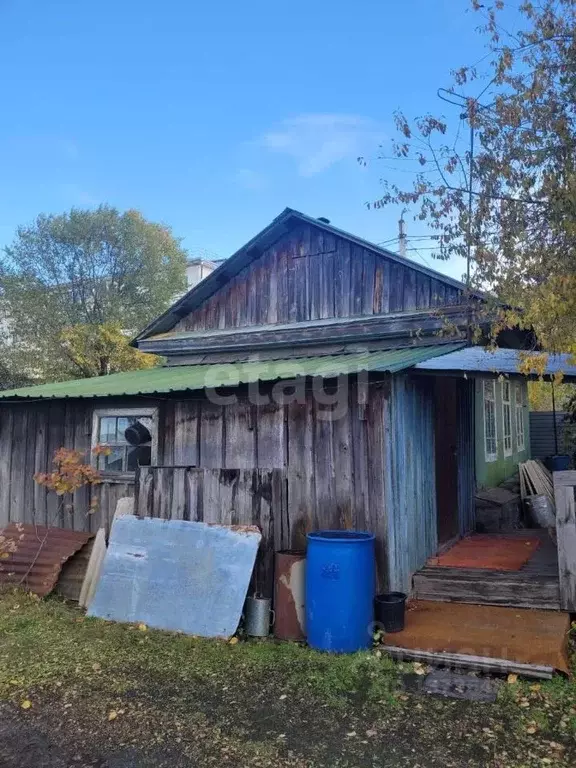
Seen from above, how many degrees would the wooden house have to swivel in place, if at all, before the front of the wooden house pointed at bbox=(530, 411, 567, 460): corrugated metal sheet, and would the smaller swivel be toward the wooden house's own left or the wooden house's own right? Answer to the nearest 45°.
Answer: approximately 45° to the wooden house's own left

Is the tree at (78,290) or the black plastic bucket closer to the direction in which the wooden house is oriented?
the black plastic bucket
